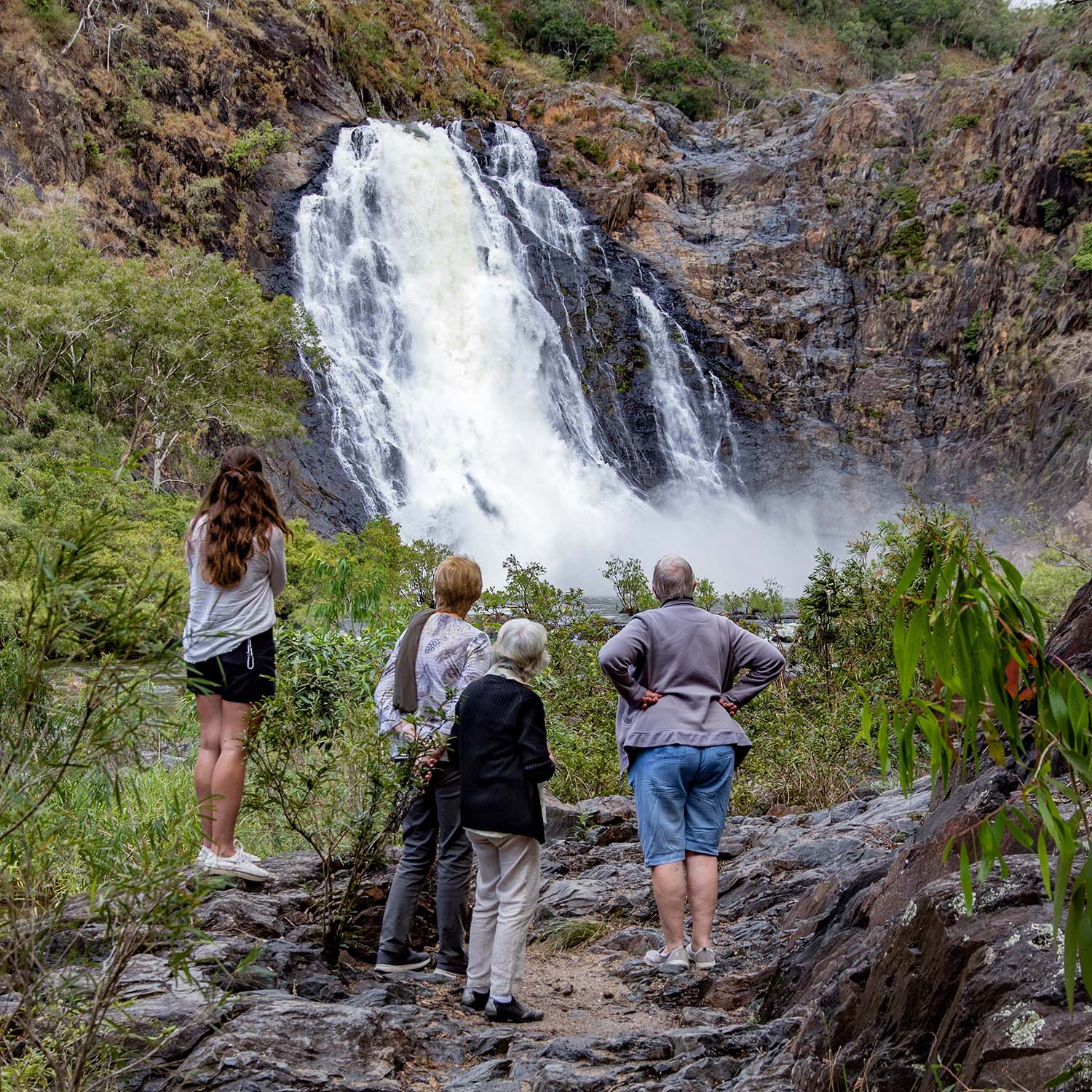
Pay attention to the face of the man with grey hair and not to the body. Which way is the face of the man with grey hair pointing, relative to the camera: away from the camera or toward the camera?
away from the camera

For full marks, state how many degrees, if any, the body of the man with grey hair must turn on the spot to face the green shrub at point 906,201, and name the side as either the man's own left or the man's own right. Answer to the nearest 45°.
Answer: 0° — they already face it

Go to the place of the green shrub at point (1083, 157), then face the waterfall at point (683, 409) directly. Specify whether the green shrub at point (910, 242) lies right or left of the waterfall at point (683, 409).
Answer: right

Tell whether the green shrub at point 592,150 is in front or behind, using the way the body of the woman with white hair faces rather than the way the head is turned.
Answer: in front

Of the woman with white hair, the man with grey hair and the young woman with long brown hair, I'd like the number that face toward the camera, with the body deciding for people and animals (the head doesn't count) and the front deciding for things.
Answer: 0

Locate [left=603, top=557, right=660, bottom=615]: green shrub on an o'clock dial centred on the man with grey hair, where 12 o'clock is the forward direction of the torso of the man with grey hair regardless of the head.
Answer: The green shrub is roughly at 12 o'clock from the man with grey hair.

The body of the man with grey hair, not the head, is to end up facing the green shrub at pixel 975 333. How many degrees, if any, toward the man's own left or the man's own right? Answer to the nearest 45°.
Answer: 0° — they already face it

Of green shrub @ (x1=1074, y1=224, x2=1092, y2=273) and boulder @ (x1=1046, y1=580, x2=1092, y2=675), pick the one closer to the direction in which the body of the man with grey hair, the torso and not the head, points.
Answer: the green shrub

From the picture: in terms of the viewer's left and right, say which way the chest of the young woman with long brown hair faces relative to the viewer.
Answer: facing away from the viewer and to the right of the viewer

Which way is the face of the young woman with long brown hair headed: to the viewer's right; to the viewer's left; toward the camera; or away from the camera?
away from the camera

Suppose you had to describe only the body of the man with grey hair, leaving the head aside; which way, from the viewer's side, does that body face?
away from the camera

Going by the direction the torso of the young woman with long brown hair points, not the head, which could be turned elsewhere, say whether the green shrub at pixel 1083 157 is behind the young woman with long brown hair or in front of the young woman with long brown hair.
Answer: in front
